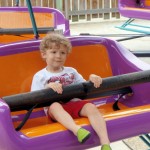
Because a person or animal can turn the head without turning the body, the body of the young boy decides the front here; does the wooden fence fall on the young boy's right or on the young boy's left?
on the young boy's left

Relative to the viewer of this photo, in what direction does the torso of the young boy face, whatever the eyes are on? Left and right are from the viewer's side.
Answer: facing the viewer and to the right of the viewer
